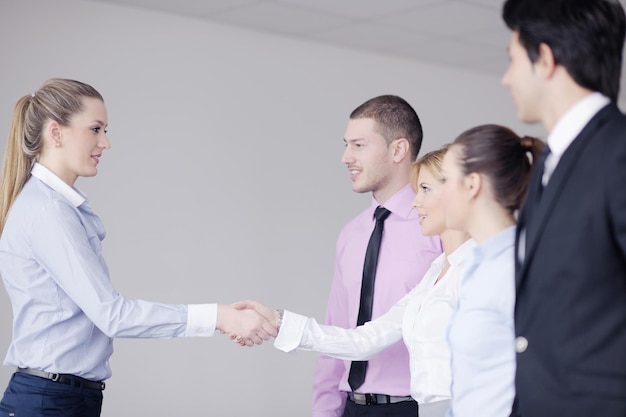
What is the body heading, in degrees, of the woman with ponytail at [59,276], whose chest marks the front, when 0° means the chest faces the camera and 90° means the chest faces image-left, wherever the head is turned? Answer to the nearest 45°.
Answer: approximately 270°

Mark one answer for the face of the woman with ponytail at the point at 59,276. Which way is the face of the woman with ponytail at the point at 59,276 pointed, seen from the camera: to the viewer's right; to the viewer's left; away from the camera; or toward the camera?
to the viewer's right

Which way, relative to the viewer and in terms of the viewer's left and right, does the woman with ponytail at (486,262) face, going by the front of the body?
facing to the left of the viewer

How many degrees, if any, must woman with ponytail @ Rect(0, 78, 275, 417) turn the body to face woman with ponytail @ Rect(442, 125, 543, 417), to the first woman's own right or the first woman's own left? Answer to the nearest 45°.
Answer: approximately 45° to the first woman's own right

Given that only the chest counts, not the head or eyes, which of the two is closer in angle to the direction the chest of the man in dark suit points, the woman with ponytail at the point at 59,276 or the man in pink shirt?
the woman with ponytail

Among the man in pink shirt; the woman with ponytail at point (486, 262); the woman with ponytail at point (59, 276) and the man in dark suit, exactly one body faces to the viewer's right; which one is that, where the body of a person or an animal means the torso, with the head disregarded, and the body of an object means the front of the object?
the woman with ponytail at point (59, 276)

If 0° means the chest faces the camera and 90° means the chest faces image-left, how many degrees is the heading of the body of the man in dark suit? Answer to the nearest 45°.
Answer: approximately 90°

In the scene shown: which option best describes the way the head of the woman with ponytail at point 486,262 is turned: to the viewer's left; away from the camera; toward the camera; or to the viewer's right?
to the viewer's left

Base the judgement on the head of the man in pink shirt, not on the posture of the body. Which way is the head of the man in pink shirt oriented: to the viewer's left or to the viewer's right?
to the viewer's left

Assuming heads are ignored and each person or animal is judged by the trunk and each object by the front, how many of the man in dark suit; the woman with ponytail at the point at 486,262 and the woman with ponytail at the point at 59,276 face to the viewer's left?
2

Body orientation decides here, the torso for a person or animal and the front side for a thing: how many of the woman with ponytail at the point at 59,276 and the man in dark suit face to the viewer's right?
1

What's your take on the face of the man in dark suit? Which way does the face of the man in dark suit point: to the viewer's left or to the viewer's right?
to the viewer's left
